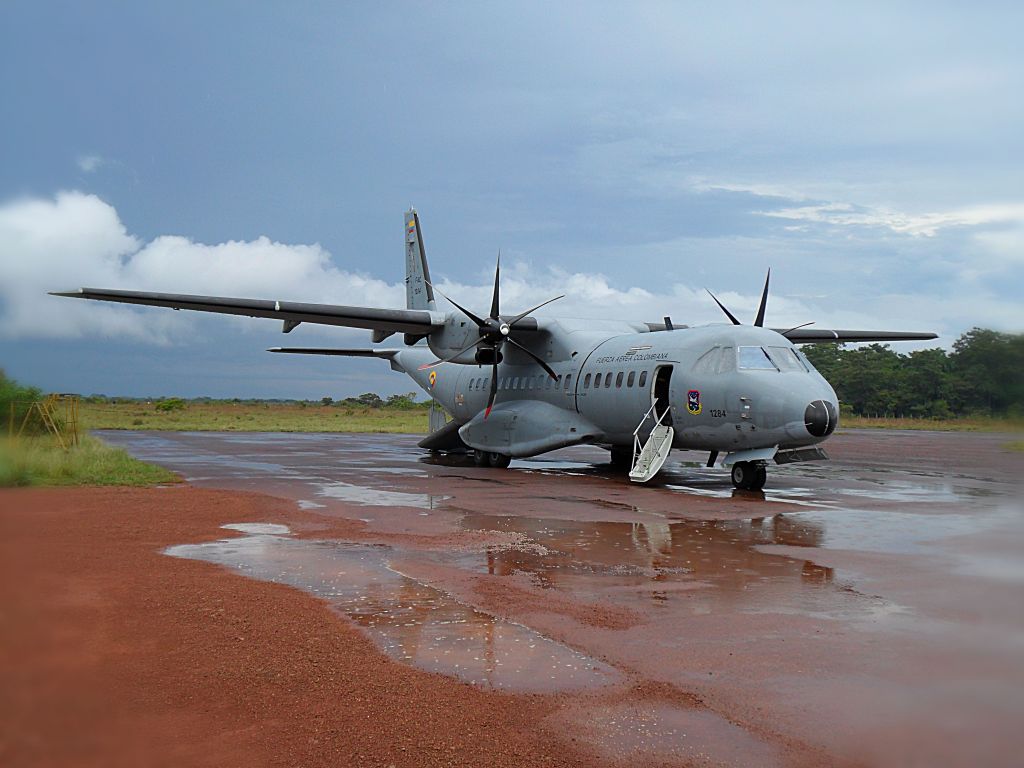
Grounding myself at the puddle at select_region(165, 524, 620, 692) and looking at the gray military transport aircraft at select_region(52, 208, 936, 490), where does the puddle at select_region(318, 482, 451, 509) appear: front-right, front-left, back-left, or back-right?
front-left

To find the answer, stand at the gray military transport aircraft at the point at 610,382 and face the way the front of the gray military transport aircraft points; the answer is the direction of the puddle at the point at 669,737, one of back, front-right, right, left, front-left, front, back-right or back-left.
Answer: front-right

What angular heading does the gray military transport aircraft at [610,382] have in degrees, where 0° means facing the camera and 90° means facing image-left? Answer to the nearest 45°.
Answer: approximately 315°

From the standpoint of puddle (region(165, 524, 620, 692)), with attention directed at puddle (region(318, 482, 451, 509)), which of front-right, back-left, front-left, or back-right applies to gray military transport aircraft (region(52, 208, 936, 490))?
front-right

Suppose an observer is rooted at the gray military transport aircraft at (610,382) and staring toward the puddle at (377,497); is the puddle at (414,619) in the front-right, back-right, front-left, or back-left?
front-left

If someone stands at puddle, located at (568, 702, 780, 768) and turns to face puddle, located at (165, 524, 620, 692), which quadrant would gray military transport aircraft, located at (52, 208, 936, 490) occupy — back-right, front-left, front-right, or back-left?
front-right

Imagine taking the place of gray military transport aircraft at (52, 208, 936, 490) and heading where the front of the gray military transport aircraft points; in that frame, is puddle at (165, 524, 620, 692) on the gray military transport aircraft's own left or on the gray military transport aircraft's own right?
on the gray military transport aircraft's own right

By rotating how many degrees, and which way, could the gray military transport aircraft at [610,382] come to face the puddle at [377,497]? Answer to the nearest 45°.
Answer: approximately 90° to its right

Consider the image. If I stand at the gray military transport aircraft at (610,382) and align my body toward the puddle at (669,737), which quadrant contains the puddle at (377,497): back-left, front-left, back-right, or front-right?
front-right
